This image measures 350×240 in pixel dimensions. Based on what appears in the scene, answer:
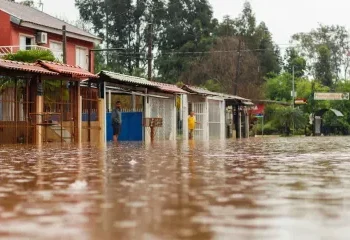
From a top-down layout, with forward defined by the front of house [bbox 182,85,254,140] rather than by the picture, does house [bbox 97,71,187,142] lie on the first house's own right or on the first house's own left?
on the first house's own right

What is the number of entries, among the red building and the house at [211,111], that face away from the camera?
0

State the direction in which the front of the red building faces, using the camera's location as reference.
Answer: facing the viewer and to the right of the viewer
